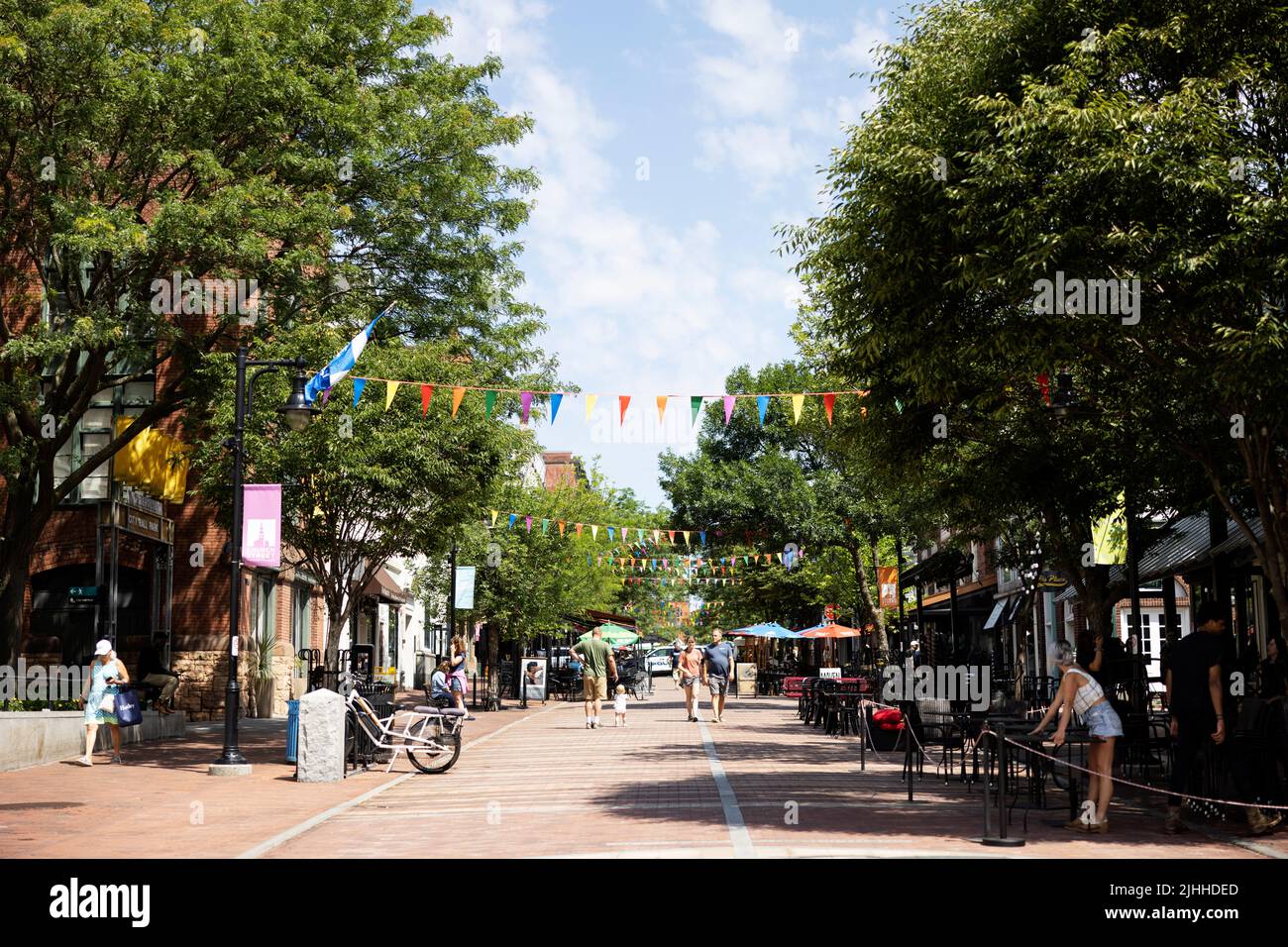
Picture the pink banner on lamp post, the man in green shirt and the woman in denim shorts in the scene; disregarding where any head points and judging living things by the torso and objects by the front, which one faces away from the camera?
the man in green shirt

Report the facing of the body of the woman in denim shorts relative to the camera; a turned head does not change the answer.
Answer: to the viewer's left

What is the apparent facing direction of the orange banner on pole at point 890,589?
toward the camera

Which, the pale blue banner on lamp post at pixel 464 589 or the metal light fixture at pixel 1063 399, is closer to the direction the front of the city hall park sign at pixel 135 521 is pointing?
the metal light fixture

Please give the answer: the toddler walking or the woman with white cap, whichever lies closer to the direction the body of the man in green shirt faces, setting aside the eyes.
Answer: the toddler walking

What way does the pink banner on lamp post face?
toward the camera

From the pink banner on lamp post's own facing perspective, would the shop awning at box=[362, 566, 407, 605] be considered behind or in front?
behind

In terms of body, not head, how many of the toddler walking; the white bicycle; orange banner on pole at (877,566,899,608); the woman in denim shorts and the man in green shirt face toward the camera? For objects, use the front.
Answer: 1

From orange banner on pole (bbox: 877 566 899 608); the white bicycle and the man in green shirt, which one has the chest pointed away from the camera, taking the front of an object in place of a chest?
the man in green shirt

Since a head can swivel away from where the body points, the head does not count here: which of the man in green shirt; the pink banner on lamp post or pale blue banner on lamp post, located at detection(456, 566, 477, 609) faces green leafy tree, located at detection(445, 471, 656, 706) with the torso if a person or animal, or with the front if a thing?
the man in green shirt

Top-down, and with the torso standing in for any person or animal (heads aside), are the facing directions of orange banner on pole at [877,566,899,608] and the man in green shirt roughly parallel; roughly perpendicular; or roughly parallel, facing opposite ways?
roughly parallel, facing opposite ways

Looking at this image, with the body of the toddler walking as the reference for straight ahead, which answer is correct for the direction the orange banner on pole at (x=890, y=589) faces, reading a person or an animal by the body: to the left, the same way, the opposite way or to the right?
the opposite way

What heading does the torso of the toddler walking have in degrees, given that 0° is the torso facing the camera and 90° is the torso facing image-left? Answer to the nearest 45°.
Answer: approximately 180°

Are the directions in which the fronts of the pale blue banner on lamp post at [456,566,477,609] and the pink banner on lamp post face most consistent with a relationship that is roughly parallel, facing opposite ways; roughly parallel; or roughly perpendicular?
roughly parallel
